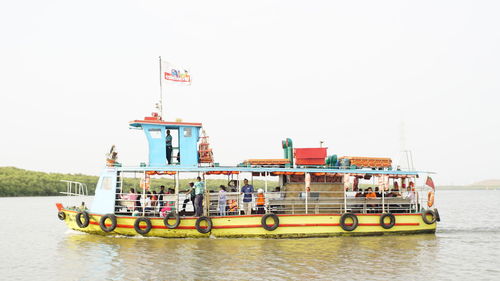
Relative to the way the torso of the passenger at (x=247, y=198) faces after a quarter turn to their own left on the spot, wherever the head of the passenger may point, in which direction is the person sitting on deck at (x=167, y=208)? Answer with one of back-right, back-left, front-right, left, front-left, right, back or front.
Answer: back

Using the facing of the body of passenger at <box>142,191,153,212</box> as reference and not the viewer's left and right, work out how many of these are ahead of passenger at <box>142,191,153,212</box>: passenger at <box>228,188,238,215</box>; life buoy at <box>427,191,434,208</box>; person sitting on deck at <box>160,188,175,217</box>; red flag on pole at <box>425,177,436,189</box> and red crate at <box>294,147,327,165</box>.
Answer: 0

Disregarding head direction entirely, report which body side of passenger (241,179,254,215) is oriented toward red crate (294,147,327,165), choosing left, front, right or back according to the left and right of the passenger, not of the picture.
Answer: left

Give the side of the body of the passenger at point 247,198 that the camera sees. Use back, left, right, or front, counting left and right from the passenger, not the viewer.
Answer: front

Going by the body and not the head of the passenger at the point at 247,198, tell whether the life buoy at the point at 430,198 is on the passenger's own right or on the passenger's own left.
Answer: on the passenger's own left

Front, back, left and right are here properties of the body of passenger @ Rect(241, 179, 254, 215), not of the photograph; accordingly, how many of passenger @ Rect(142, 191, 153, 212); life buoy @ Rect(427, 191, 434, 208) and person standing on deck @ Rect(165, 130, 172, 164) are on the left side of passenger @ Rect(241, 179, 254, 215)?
1

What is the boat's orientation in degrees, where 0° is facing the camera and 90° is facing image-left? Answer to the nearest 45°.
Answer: approximately 90°

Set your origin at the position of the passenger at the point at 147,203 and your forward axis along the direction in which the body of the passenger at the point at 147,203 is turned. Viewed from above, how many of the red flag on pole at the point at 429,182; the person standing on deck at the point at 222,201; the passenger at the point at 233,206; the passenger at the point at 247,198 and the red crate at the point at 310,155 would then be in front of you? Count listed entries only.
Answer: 0
